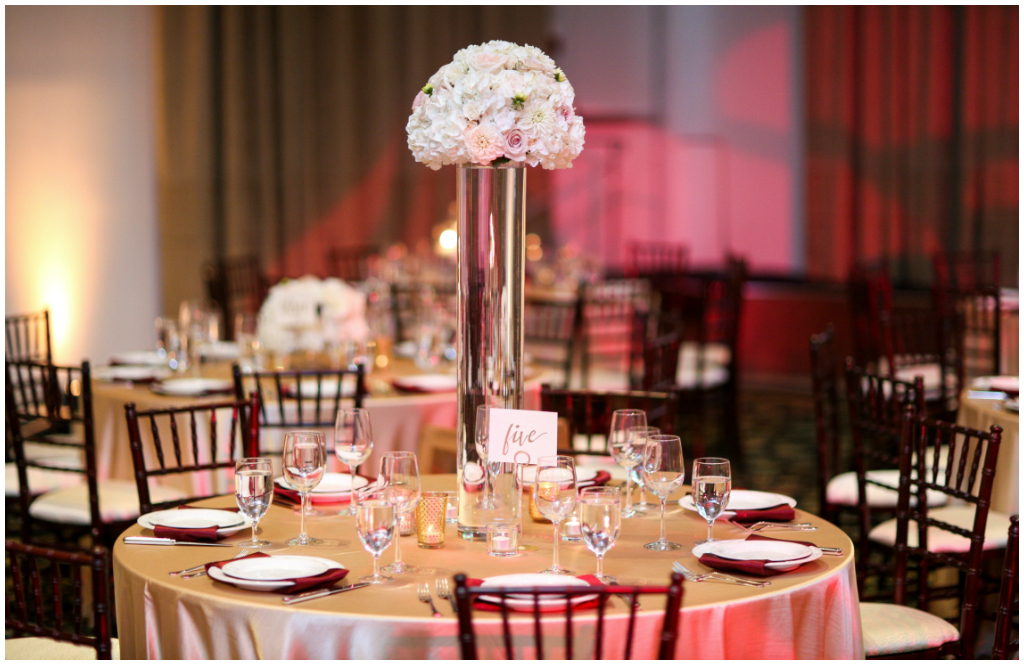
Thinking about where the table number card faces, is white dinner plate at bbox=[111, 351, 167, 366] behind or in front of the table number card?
behind

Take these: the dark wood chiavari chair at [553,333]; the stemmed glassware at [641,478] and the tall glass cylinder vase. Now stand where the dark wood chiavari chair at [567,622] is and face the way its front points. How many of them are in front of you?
3

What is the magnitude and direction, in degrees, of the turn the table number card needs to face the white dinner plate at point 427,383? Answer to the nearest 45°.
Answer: approximately 180°

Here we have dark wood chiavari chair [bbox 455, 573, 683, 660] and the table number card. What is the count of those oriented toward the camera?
1

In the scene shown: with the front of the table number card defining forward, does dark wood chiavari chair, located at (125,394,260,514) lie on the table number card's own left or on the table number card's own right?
on the table number card's own right

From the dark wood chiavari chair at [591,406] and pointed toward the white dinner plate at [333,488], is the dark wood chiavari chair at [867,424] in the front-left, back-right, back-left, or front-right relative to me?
back-left

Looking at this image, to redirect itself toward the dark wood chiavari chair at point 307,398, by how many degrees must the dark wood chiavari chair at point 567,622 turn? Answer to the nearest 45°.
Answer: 0° — it already faces it

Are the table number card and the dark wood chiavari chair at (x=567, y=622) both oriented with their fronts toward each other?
yes

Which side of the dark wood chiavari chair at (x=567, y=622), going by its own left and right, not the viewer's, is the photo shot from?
back

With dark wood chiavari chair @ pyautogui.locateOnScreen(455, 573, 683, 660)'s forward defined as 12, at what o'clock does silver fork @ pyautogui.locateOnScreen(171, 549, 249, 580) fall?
The silver fork is roughly at 10 o'clock from the dark wood chiavari chair.

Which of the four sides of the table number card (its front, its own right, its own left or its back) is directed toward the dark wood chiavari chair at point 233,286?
back

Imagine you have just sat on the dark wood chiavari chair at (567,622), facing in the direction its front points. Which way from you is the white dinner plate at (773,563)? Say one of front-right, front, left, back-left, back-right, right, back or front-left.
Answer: front-right

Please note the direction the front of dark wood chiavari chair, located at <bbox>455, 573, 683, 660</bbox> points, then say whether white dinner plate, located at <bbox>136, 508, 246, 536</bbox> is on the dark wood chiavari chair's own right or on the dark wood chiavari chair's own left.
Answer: on the dark wood chiavari chair's own left
